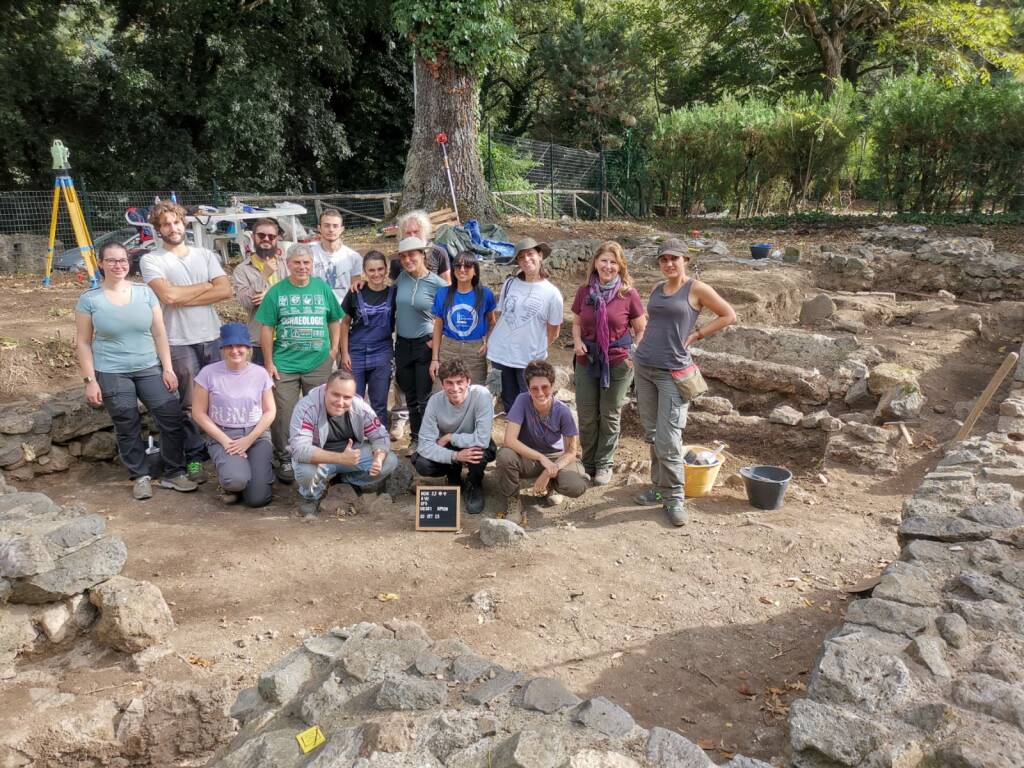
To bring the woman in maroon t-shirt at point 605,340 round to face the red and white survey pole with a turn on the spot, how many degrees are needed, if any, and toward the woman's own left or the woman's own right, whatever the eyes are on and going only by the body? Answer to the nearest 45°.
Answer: approximately 180°

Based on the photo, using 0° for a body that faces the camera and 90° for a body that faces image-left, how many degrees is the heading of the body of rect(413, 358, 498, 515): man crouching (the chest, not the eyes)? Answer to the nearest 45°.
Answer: approximately 0°

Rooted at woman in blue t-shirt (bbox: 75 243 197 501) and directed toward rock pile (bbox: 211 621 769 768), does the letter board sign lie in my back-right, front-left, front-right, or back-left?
front-left

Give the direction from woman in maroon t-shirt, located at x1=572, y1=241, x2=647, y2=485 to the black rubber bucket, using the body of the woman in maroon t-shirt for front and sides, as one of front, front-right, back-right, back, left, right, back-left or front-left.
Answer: left

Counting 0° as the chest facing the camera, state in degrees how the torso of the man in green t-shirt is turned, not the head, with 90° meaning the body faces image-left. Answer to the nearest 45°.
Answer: approximately 0°

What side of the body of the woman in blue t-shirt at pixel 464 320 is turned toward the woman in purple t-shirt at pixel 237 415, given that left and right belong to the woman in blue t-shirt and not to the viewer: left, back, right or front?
right

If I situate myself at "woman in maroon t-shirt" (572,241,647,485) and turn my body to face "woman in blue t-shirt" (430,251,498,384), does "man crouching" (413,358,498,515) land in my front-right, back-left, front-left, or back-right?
front-left

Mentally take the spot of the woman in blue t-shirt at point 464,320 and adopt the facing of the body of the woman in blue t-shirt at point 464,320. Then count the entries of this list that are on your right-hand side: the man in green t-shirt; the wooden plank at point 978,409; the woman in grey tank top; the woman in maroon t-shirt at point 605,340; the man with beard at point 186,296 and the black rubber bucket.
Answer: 2

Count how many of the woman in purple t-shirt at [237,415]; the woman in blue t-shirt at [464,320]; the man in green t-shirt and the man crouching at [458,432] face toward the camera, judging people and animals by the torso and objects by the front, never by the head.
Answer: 4

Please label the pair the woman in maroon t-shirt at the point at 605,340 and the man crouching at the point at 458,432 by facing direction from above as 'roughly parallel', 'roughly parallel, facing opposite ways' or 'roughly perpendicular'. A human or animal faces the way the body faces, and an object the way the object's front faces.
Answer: roughly parallel

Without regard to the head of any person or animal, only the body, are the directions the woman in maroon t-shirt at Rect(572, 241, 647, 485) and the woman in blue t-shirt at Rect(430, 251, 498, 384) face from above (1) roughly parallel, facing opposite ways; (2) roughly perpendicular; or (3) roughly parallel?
roughly parallel

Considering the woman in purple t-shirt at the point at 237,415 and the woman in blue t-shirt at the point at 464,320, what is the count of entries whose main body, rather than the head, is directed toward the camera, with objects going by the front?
2

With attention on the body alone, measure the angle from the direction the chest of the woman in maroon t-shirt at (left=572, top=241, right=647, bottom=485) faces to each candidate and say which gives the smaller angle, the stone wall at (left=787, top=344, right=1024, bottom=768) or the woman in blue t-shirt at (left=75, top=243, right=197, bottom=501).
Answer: the stone wall

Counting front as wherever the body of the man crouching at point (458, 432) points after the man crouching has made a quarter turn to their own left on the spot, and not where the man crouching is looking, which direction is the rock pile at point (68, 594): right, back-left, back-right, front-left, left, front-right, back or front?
back-right

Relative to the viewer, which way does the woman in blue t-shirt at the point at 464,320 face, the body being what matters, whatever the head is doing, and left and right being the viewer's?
facing the viewer
